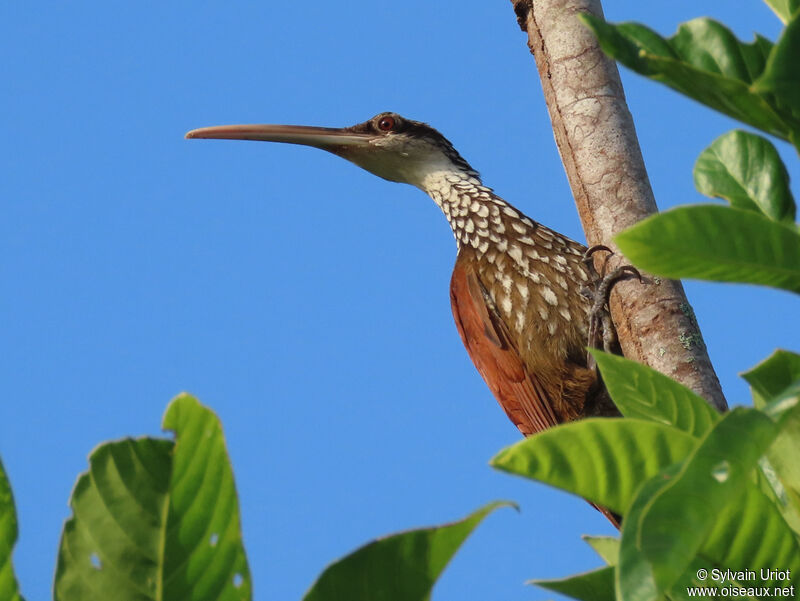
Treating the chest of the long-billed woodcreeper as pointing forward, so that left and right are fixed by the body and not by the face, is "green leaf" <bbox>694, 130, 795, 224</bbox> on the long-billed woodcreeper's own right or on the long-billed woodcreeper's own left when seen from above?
on the long-billed woodcreeper's own left

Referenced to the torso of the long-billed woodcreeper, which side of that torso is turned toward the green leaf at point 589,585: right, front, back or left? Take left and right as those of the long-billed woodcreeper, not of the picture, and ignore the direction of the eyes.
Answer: left

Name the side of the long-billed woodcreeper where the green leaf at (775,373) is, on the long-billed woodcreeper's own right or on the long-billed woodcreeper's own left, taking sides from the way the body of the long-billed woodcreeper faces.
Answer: on the long-billed woodcreeper's own left
